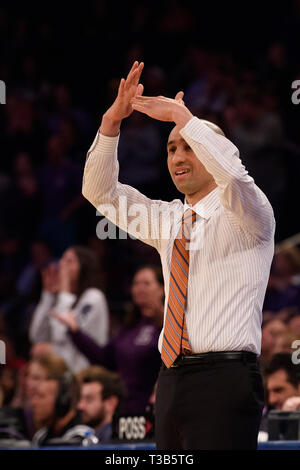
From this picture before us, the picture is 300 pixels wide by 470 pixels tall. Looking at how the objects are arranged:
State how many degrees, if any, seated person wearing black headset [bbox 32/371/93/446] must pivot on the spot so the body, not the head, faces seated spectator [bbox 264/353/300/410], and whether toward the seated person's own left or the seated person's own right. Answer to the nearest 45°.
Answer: approximately 135° to the seated person's own left

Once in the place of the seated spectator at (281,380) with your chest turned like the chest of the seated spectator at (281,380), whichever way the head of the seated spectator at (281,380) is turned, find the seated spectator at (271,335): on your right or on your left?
on your right

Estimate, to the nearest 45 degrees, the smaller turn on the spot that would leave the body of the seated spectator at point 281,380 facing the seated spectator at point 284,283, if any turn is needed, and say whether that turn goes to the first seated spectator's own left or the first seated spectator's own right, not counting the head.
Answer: approximately 135° to the first seated spectator's own right

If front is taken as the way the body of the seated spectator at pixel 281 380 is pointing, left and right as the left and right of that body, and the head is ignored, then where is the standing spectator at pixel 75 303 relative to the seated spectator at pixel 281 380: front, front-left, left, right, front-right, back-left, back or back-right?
right

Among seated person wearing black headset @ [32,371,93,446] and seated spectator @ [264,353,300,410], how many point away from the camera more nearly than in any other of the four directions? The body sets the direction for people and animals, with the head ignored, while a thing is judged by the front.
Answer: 0

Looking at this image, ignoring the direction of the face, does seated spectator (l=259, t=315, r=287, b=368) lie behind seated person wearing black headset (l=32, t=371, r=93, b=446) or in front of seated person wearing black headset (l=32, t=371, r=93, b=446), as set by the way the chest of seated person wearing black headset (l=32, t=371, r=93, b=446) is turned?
behind

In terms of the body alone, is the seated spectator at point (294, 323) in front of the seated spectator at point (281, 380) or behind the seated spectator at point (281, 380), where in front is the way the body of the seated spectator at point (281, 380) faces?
behind
